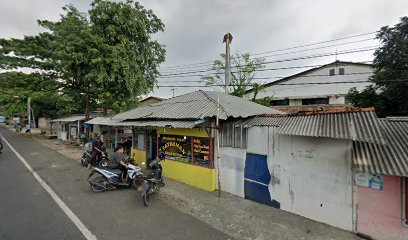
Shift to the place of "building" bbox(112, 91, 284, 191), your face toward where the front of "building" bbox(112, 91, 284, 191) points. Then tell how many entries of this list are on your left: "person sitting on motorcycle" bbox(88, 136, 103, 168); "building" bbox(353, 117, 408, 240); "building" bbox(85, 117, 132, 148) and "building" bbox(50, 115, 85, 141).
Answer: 1

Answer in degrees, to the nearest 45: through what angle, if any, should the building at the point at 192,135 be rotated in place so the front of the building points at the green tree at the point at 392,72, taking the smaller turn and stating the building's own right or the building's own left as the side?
approximately 135° to the building's own left

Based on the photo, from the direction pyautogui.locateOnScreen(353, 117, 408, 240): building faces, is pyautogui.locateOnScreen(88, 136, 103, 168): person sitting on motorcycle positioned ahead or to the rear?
ahead

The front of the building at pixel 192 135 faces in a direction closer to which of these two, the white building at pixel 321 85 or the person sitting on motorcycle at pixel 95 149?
the person sitting on motorcycle

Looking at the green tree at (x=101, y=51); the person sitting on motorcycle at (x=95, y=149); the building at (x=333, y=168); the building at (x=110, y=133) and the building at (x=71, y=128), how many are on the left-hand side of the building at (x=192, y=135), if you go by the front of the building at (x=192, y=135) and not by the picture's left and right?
1

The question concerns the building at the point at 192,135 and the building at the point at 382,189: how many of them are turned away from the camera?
0

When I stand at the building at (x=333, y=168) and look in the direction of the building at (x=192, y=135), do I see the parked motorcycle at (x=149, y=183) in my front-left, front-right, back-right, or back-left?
front-left

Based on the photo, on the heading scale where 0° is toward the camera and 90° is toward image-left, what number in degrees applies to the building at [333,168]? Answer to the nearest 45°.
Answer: approximately 45°

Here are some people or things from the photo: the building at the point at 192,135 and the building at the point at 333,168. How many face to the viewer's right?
0

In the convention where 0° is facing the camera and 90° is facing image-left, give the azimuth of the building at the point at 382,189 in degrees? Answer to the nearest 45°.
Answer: approximately 45°
